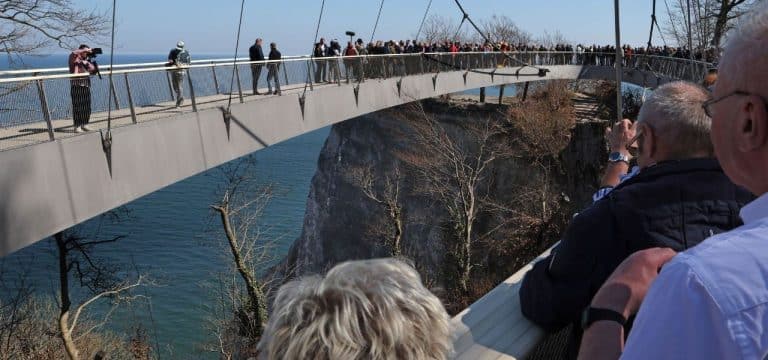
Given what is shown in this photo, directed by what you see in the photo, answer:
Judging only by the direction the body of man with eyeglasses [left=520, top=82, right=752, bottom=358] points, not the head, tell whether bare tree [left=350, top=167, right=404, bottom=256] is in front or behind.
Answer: in front

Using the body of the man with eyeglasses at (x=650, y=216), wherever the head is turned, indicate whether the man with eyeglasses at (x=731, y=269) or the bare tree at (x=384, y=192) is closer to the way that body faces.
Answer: the bare tree

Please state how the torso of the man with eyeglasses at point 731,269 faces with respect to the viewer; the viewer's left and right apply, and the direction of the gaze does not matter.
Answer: facing away from the viewer and to the left of the viewer

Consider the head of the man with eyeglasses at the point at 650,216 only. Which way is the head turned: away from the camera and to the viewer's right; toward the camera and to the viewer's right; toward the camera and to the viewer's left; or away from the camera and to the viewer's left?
away from the camera and to the viewer's left

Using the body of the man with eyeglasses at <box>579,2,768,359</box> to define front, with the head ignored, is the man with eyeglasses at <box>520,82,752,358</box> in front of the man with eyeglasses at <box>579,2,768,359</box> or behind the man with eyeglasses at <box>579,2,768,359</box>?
in front

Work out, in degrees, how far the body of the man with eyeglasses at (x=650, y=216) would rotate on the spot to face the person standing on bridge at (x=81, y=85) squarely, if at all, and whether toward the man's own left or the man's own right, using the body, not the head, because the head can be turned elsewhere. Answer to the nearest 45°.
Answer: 0° — they already face them

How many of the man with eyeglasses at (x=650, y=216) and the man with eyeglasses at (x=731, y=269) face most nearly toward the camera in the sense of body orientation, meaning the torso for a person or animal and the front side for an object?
0

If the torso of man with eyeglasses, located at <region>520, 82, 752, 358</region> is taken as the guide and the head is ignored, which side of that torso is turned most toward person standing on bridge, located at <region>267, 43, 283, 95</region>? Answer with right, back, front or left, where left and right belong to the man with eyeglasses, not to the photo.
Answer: front

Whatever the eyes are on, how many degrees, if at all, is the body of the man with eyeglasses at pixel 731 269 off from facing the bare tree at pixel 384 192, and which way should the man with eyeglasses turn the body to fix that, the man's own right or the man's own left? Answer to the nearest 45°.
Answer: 0° — they already face it

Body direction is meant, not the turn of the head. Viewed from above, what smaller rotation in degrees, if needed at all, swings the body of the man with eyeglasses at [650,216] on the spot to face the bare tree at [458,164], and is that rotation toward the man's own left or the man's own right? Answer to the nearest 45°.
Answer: approximately 45° to the man's own right

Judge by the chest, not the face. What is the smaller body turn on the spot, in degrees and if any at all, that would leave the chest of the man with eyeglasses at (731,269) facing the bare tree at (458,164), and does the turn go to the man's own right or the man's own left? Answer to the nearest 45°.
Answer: approximately 45° to the man's own right

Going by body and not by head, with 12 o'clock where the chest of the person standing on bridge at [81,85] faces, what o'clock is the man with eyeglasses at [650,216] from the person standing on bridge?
The man with eyeglasses is roughly at 1 o'clock from the person standing on bridge.

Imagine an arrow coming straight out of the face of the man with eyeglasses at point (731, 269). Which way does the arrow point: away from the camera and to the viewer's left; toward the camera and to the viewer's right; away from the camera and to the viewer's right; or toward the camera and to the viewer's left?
away from the camera and to the viewer's left

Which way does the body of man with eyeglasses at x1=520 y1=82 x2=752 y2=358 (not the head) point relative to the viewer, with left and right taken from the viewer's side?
facing away from the viewer and to the left of the viewer

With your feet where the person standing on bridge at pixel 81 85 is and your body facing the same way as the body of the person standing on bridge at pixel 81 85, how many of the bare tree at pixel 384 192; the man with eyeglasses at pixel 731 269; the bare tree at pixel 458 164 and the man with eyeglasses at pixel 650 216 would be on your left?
2
